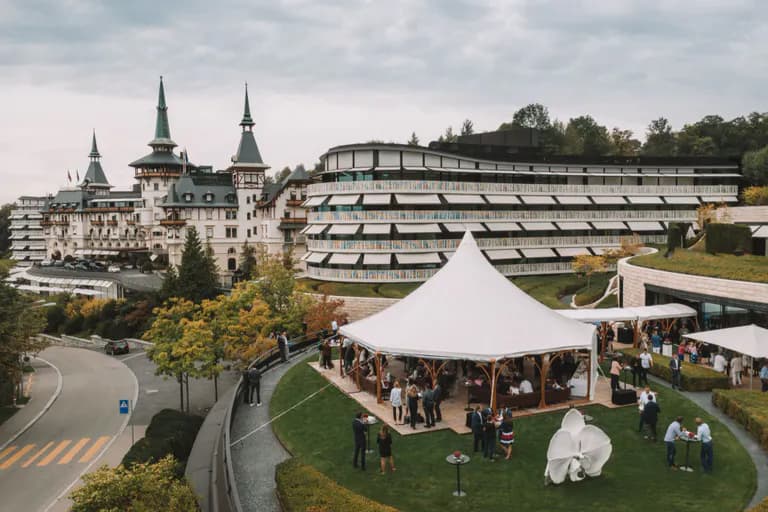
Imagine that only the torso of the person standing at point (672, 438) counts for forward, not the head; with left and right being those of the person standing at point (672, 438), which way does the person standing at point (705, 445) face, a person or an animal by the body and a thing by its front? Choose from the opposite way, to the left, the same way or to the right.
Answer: the opposite way

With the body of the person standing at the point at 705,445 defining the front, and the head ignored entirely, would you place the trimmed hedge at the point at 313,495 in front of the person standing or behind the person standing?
in front

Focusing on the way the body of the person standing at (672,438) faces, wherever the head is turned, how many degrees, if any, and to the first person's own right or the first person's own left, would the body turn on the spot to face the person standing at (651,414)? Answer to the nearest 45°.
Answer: approximately 90° to the first person's own left

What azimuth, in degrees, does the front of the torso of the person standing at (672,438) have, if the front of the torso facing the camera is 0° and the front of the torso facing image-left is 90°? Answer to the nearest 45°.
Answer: approximately 270°

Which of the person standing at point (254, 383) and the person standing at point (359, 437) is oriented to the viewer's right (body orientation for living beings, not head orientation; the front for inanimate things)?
the person standing at point (359, 437)

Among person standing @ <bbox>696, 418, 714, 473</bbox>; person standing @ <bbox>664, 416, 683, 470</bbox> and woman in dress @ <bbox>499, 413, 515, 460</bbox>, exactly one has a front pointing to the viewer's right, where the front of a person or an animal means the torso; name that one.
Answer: person standing @ <bbox>664, 416, 683, 470</bbox>

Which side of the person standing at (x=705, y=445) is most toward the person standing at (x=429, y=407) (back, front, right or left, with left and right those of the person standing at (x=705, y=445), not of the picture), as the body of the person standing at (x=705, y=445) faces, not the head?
front

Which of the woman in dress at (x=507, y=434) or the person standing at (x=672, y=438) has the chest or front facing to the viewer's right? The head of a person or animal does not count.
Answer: the person standing

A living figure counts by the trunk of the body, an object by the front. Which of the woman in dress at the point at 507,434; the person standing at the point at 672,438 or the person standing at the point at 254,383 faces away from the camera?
the person standing at the point at 254,383

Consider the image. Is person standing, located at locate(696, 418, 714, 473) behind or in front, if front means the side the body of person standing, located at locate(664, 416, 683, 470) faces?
in front

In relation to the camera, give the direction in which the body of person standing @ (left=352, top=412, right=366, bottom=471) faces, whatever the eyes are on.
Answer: to the viewer's right

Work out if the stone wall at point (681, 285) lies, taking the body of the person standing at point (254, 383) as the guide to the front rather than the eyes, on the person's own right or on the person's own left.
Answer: on the person's own right

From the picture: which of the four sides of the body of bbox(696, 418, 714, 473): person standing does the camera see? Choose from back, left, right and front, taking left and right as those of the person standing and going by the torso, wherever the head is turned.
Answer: left
